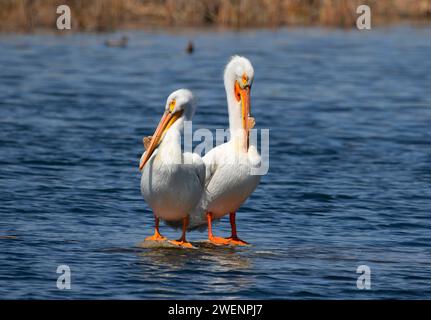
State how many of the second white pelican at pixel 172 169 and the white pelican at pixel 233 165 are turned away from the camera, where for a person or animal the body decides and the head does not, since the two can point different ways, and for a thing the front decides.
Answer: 0

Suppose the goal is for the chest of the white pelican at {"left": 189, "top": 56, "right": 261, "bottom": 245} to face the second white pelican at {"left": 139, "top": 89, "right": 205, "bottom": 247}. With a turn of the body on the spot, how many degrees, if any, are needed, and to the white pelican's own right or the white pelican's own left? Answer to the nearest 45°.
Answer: approximately 90° to the white pelican's own right

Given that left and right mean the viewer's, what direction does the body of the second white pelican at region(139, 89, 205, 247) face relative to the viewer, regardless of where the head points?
facing the viewer and to the left of the viewer

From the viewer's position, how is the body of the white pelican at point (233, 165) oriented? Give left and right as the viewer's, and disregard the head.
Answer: facing the viewer and to the right of the viewer
